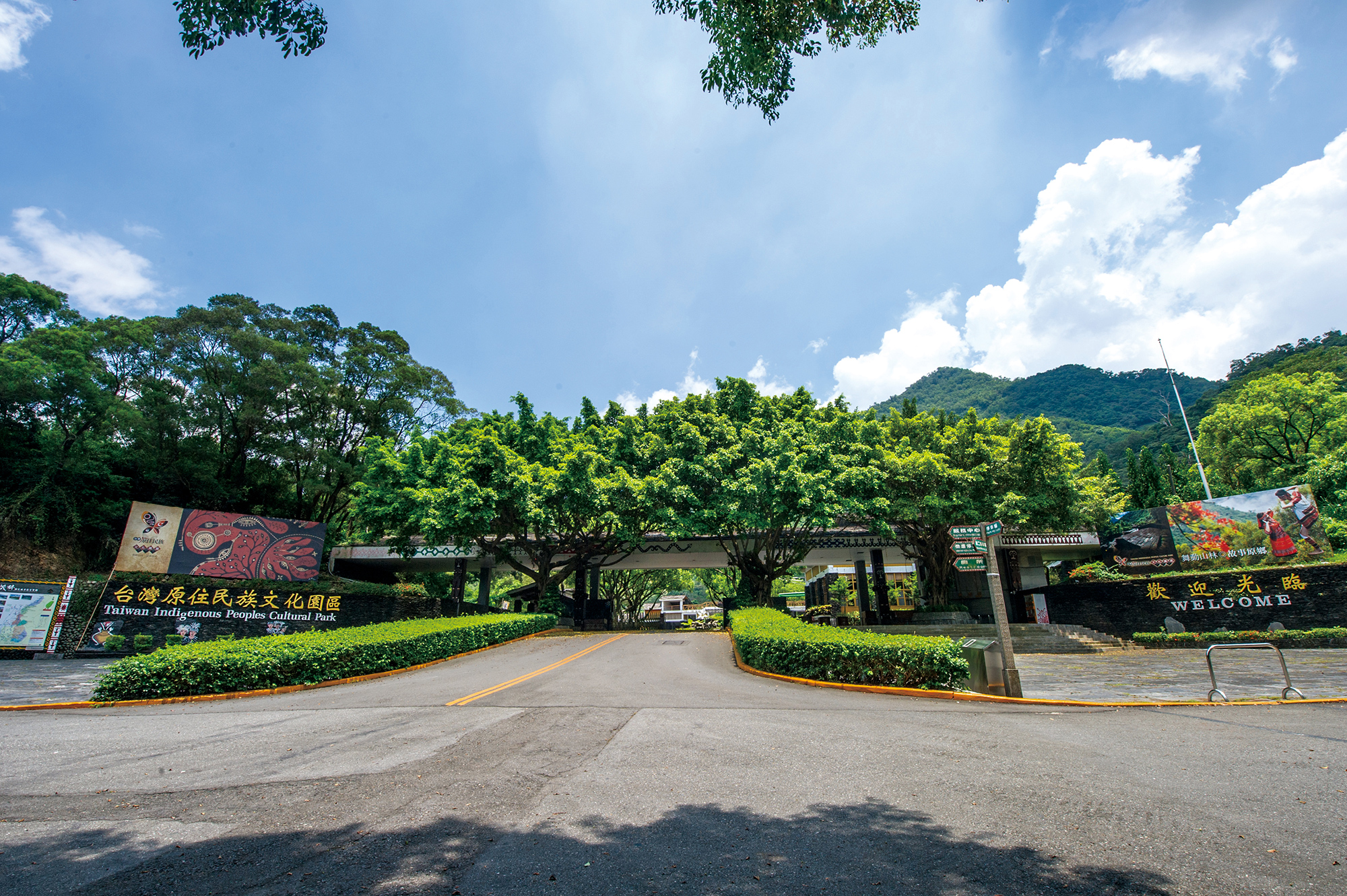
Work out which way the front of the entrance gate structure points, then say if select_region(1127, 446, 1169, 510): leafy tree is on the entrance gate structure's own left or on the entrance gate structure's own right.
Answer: on the entrance gate structure's own left

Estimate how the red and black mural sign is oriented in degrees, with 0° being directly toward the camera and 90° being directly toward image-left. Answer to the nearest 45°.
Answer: approximately 0°

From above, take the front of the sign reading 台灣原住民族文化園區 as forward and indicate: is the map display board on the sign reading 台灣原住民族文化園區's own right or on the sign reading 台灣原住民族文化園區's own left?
on the sign reading 台灣原住民族文化園區's own right

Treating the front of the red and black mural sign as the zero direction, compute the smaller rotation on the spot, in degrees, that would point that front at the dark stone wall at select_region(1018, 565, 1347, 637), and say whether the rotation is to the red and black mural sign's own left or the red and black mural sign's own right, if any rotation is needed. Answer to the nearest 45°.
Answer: approximately 45° to the red and black mural sign's own left

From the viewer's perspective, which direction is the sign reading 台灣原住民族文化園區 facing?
toward the camera

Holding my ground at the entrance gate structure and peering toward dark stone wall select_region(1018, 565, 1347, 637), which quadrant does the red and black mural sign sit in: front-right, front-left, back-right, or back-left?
back-right

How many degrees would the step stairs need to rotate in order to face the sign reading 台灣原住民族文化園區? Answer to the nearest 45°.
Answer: approximately 45° to its right

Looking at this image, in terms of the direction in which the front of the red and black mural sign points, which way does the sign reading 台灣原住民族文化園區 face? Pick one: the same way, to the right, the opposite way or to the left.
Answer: the same way

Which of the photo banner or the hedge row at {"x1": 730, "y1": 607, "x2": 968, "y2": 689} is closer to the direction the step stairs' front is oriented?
the hedge row

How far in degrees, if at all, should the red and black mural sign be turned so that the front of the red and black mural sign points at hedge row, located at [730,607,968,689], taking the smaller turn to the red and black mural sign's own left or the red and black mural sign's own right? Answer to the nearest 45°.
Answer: approximately 45° to the red and black mural sign's own left

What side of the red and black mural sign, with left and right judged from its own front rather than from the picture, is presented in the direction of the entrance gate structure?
left

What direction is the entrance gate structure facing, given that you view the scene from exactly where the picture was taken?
facing the viewer

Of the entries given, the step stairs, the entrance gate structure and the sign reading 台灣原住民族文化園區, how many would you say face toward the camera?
3

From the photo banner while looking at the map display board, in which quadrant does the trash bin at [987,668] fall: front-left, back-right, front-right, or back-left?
front-left

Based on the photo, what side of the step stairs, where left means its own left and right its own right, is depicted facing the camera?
front
